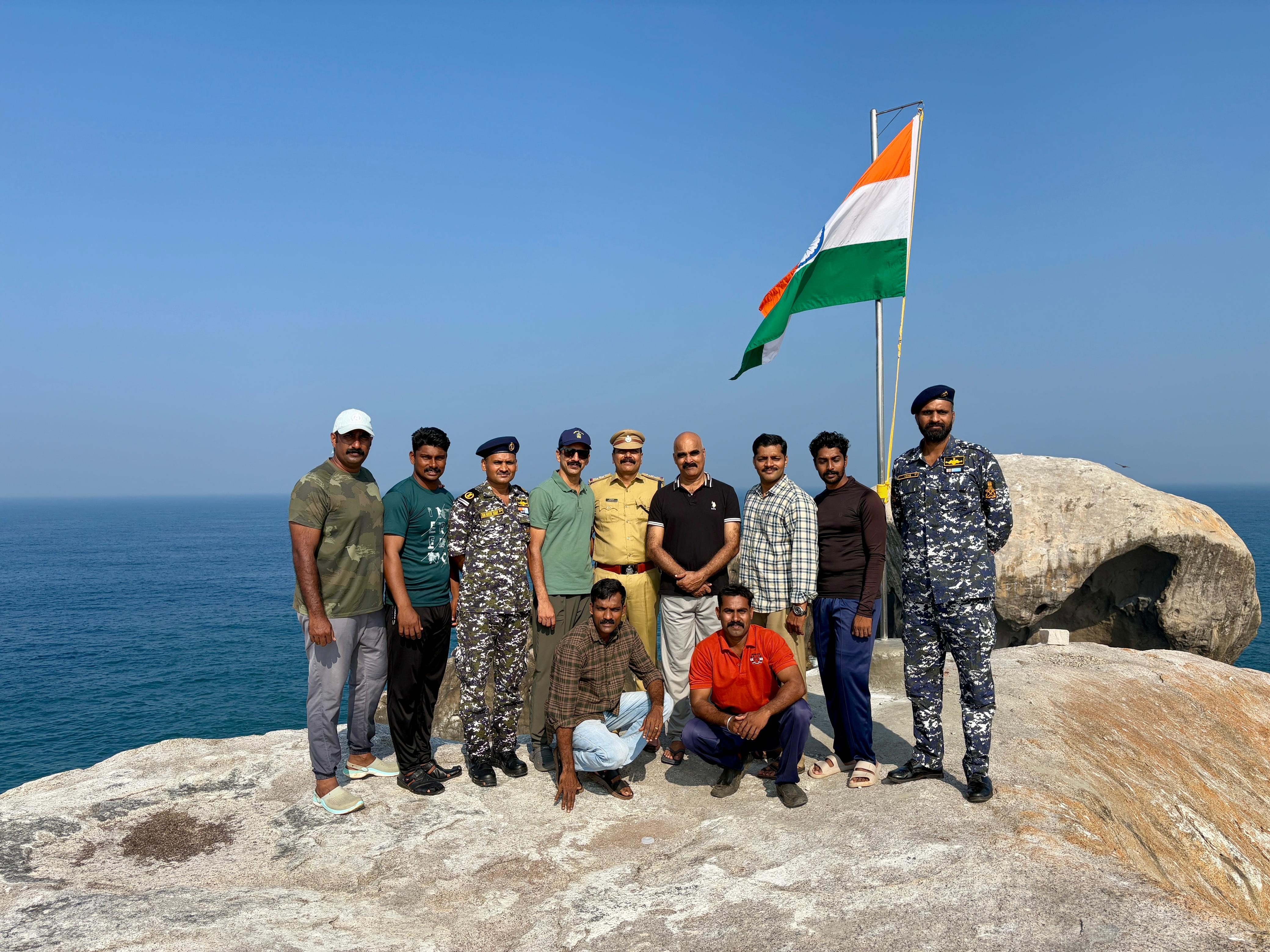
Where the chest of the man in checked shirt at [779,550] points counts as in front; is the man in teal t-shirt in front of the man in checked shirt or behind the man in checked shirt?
in front

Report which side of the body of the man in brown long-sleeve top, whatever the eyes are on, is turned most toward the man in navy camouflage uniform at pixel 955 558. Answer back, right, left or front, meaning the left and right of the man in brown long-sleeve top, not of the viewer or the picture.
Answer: left

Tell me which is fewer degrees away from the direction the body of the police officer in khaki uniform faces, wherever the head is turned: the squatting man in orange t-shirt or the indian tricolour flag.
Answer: the squatting man in orange t-shirt

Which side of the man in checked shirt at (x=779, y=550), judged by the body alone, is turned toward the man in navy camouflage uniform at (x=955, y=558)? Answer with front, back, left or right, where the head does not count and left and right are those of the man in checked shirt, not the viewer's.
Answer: left

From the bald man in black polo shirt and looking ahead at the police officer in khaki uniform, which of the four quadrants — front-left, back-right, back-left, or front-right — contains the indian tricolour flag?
back-right

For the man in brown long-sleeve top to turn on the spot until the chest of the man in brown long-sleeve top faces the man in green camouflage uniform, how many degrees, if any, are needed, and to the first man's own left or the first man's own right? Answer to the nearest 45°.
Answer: approximately 45° to the first man's own right

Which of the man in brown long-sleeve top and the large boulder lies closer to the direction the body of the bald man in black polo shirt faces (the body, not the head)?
the man in brown long-sleeve top

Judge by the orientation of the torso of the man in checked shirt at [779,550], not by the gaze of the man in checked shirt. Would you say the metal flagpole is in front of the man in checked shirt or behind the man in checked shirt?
behind

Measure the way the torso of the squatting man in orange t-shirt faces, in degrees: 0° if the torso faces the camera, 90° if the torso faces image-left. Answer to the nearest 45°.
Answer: approximately 0°

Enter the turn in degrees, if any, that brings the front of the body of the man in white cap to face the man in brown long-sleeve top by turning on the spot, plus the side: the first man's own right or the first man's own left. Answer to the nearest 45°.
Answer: approximately 45° to the first man's own left

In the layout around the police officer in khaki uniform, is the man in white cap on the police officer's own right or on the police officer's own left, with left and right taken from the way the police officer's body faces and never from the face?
on the police officer's own right
